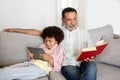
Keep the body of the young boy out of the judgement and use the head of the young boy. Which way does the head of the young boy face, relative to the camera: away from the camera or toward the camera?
toward the camera

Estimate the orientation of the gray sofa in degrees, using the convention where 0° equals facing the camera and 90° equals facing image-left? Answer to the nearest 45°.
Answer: approximately 0°
